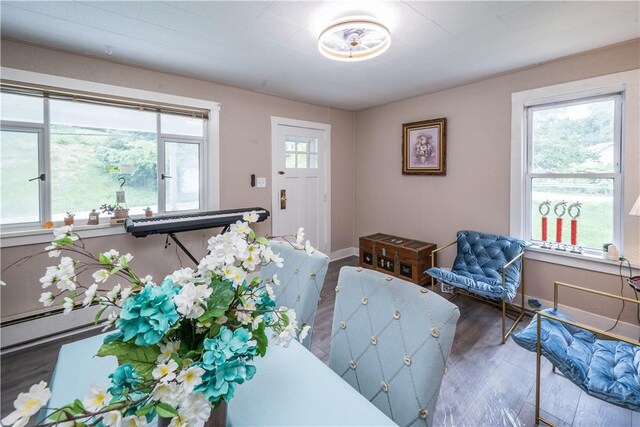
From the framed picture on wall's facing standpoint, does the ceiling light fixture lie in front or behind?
in front

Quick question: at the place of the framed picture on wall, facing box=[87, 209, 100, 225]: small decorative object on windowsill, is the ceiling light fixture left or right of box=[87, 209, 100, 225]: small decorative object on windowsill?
left

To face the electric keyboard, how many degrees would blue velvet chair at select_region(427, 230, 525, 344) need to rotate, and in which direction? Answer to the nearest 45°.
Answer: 0° — it already faces it

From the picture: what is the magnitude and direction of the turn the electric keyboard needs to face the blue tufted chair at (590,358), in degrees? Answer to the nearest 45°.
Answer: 0° — it already faces it

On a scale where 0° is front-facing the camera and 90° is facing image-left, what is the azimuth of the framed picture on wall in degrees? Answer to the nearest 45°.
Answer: approximately 45°

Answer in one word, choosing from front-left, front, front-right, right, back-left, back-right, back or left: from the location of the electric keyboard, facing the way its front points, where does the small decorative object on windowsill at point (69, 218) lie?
back-right

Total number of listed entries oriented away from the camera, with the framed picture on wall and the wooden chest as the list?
0

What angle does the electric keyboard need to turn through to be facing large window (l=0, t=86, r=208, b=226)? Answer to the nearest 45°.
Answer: approximately 135° to its right

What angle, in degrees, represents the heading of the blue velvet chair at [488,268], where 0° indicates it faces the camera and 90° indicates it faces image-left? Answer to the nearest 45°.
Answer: approximately 45°

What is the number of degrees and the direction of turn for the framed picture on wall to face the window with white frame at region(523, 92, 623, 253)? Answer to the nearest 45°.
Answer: approximately 90° to its left

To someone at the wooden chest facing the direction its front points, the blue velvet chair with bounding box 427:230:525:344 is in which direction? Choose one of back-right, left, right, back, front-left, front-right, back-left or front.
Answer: left

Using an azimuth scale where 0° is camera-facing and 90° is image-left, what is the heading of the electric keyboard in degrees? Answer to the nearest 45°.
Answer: approximately 315°

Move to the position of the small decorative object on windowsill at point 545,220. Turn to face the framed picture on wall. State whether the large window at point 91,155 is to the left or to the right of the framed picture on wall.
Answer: left

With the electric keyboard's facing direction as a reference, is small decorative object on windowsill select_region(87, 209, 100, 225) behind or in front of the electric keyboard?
behind

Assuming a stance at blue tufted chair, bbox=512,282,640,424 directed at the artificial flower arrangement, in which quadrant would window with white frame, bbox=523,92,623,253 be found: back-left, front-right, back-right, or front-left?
back-right
